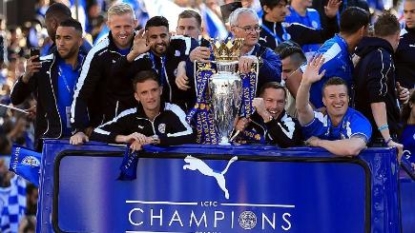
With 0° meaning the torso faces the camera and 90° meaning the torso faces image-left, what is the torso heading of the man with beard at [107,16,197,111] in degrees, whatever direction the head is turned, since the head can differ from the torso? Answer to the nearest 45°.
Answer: approximately 0°
